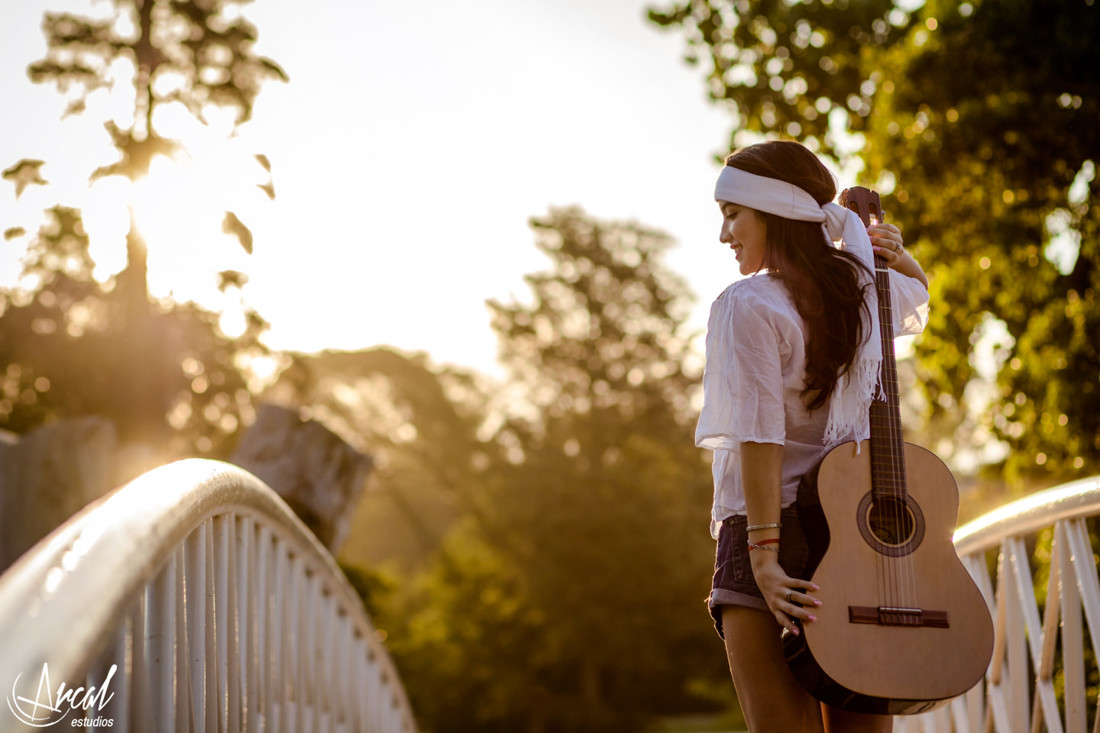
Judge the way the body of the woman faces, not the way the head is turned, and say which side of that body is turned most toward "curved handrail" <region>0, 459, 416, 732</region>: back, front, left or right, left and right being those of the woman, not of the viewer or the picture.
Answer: left

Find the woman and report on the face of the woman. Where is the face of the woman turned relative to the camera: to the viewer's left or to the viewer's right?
to the viewer's left

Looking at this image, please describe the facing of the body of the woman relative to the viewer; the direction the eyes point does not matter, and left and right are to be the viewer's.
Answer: facing away from the viewer and to the left of the viewer

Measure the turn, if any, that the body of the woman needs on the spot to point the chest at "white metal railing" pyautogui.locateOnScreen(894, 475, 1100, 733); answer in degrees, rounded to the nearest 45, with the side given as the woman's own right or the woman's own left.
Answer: approximately 90° to the woman's own right
